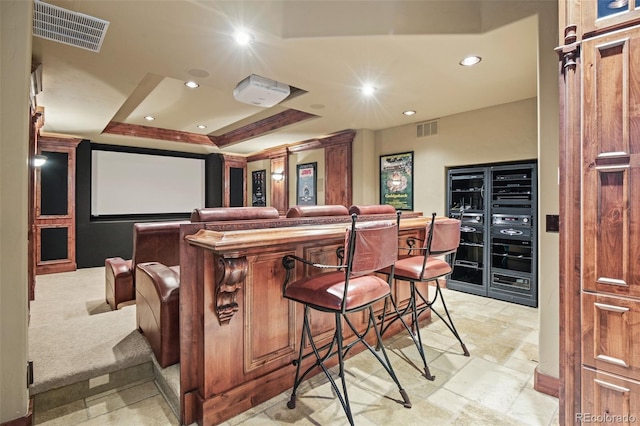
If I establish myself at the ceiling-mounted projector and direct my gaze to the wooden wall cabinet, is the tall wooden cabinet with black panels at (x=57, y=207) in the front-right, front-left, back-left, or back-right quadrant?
back-right

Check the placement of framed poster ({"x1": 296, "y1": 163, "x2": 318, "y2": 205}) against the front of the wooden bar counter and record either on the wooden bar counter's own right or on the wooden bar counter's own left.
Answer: on the wooden bar counter's own left

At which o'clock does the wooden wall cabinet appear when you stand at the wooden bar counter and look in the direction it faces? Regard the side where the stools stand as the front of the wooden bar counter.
The wooden wall cabinet is roughly at 11 o'clock from the wooden bar counter.

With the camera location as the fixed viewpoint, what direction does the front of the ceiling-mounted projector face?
facing away from the viewer and to the left of the viewer

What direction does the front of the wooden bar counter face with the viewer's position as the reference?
facing the viewer and to the right of the viewer

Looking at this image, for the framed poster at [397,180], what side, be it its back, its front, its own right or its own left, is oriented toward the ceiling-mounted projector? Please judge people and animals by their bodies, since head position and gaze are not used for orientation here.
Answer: front

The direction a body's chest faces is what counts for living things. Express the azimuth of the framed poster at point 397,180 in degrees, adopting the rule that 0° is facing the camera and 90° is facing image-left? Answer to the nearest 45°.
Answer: approximately 45°

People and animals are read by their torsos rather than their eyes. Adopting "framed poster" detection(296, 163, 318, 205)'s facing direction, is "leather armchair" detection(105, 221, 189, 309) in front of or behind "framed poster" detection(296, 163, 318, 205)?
in front

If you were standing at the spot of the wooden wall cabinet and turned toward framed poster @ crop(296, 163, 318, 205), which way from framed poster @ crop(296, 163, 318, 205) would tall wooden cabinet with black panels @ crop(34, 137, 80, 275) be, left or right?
left

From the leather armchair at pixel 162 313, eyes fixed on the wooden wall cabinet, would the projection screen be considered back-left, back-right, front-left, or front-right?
back-left
